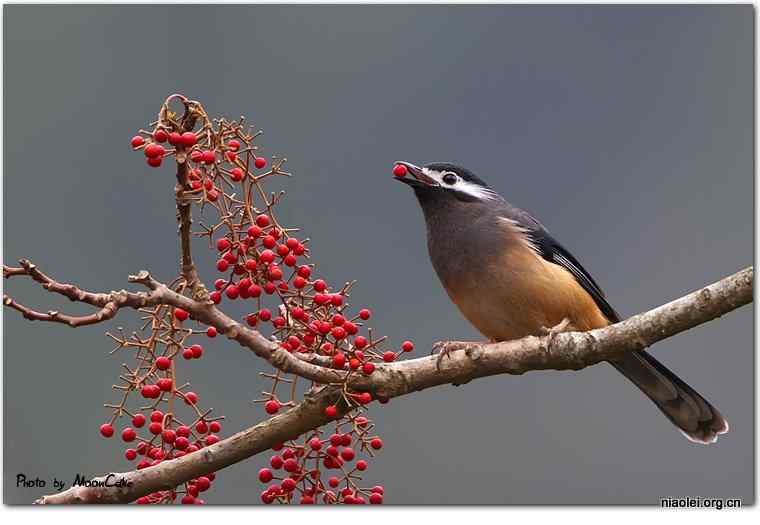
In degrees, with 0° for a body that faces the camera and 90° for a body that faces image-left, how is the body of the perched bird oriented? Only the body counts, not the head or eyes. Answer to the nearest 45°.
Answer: approximately 90°
